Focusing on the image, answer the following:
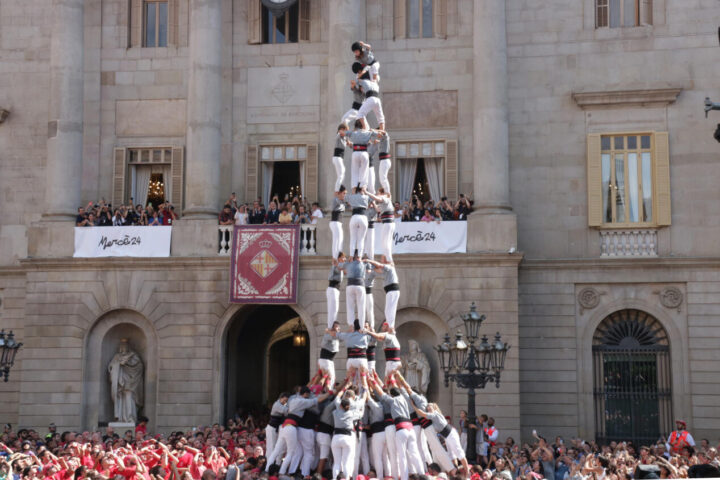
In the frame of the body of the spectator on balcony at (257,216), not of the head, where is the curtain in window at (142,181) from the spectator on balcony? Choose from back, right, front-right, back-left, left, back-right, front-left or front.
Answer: back-right

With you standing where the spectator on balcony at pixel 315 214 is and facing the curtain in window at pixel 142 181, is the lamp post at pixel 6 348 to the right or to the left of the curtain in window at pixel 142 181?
left

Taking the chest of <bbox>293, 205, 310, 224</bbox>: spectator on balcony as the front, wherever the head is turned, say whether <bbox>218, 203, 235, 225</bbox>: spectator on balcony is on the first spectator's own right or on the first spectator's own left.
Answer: on the first spectator's own right

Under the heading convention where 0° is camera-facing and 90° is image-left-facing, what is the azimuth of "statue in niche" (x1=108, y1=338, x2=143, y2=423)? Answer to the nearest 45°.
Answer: approximately 0°

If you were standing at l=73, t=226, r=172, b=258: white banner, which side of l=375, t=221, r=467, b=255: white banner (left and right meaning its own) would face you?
right

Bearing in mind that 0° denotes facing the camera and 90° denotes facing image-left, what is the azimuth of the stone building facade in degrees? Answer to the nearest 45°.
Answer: approximately 0°

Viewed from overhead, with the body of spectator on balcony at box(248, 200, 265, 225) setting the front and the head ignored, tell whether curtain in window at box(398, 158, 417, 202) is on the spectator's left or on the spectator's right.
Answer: on the spectator's left

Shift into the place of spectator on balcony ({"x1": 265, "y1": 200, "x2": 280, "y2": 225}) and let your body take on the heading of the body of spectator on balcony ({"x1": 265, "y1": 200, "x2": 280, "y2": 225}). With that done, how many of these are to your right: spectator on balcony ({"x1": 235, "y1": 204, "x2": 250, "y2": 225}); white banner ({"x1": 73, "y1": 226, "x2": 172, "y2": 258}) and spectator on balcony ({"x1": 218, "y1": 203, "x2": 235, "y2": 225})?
3

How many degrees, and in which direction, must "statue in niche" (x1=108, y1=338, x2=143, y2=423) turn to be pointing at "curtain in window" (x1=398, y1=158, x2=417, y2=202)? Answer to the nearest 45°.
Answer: approximately 90° to its left

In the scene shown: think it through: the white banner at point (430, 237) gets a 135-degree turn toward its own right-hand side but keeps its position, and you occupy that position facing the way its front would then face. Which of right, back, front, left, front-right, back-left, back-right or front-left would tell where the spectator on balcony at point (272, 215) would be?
front-left

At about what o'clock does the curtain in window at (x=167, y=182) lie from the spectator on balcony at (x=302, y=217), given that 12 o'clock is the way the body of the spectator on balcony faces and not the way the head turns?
The curtain in window is roughly at 4 o'clock from the spectator on balcony.

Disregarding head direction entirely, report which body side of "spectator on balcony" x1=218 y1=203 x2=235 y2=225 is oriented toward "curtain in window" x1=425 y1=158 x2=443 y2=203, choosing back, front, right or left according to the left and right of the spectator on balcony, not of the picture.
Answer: left
